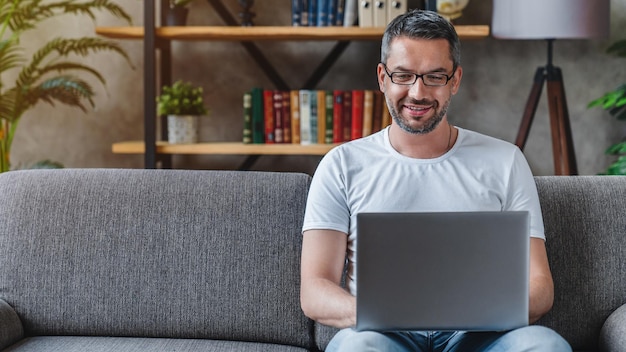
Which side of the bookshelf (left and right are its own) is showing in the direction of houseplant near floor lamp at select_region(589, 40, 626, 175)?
left

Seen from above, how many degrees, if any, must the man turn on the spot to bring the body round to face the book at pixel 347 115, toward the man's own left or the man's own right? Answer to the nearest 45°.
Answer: approximately 180°

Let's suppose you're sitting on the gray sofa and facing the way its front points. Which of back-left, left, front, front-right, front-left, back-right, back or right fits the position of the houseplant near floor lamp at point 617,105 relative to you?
back-left

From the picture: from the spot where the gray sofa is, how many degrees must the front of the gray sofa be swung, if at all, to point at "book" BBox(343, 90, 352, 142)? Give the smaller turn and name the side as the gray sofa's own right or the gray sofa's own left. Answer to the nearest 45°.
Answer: approximately 180°

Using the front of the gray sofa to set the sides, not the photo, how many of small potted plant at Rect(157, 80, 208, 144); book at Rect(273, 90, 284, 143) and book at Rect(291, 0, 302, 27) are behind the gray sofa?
3

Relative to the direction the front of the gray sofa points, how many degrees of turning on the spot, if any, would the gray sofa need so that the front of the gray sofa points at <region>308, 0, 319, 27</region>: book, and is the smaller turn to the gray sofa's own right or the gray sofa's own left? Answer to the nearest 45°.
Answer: approximately 180°

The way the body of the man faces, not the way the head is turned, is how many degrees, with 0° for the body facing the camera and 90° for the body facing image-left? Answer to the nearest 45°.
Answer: approximately 0°

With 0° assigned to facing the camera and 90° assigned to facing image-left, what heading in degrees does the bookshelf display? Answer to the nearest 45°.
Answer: approximately 0°

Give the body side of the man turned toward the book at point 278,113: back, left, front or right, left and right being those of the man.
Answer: back

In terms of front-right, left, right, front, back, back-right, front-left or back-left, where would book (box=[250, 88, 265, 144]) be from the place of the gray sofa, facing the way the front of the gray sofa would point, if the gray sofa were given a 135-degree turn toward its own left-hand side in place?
front-left

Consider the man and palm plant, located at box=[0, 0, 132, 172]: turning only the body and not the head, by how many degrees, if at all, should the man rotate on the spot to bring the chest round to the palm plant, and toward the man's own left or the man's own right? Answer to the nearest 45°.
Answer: approximately 135° to the man's own right

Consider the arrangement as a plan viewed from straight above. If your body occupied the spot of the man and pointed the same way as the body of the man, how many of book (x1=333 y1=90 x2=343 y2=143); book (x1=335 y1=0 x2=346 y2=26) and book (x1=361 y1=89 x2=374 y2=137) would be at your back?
3

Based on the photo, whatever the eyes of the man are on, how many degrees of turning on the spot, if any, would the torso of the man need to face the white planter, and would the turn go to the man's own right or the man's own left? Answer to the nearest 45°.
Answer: approximately 135° to the man's own right
